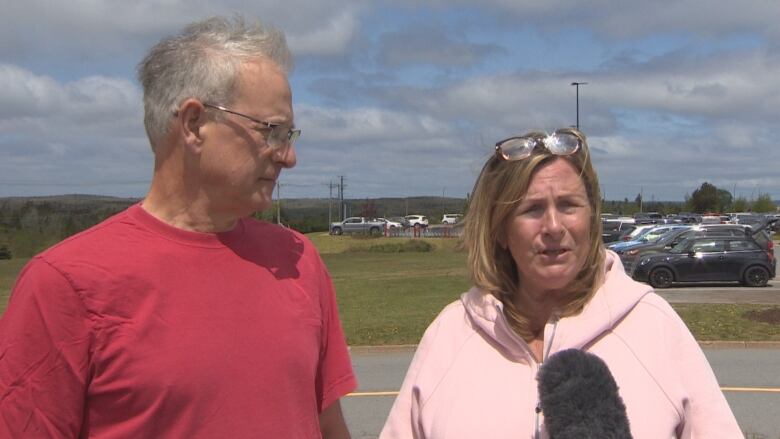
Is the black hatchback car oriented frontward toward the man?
no

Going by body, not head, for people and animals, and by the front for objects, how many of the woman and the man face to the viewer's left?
0

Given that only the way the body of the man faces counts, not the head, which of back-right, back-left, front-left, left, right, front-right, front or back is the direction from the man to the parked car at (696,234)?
left

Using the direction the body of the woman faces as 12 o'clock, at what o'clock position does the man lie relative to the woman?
The man is roughly at 2 o'clock from the woman.

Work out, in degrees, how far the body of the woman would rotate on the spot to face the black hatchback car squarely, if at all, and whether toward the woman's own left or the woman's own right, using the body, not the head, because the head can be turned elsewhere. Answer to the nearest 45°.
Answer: approximately 180°

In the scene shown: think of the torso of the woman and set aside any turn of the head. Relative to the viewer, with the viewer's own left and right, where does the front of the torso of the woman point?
facing the viewer

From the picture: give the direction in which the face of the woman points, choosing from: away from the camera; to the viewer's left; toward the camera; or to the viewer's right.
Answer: toward the camera

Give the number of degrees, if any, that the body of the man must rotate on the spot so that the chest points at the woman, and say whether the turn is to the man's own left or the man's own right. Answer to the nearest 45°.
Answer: approximately 45° to the man's own left

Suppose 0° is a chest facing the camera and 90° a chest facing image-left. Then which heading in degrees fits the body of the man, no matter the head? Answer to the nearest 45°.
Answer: approximately 315°

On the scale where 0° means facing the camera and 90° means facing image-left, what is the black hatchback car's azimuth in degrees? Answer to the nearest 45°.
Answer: approximately 90°

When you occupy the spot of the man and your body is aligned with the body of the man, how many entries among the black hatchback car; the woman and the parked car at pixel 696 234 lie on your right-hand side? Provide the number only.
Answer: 0
